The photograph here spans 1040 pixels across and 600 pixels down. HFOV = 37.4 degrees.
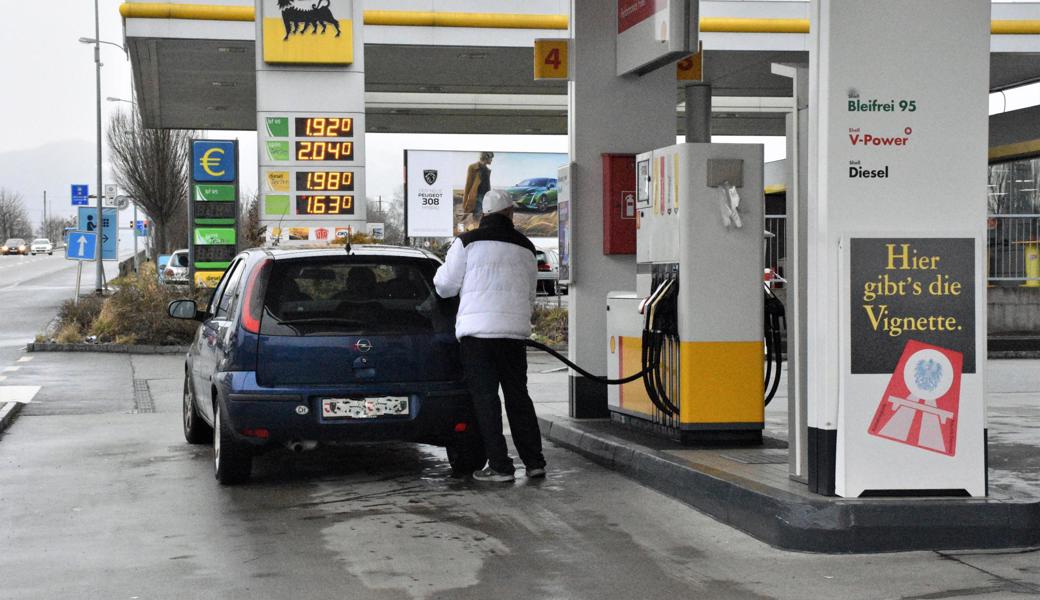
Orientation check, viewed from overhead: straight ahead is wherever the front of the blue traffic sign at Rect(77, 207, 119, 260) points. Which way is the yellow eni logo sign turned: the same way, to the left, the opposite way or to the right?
the same way

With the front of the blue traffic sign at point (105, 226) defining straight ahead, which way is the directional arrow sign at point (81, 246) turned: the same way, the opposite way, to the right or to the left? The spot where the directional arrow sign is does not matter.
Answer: the same way

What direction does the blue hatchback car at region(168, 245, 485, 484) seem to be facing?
away from the camera

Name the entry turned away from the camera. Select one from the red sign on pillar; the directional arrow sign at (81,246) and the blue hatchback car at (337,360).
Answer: the blue hatchback car

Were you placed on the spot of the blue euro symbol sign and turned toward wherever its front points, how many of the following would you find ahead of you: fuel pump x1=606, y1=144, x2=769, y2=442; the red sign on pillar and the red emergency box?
3

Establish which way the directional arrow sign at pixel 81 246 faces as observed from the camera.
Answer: facing the viewer

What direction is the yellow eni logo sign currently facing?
toward the camera

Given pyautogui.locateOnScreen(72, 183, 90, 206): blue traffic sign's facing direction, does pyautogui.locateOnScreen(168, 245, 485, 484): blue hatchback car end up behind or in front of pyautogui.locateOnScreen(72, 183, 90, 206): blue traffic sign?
in front

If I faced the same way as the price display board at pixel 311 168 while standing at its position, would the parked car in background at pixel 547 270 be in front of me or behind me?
behind

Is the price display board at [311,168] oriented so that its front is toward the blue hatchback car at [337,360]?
yes

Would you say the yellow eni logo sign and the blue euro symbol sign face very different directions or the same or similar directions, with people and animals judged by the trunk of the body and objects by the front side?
same or similar directions

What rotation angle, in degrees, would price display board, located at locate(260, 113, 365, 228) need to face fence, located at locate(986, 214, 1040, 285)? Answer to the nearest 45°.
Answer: approximately 90° to its left

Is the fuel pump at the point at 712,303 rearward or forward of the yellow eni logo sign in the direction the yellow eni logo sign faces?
forward

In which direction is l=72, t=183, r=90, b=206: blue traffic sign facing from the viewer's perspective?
toward the camera
